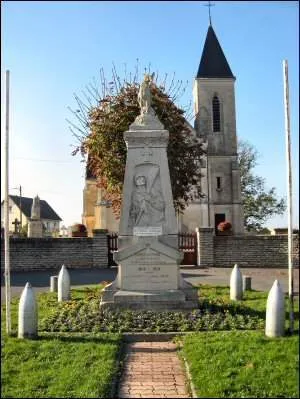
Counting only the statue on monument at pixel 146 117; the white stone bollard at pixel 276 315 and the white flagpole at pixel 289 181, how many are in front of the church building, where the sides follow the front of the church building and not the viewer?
3

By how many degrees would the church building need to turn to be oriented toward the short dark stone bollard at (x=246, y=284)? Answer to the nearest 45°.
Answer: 0° — it already faces it

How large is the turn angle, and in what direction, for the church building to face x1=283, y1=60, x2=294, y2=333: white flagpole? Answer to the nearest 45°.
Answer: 0° — it already faces it

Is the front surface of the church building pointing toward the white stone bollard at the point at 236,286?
yes

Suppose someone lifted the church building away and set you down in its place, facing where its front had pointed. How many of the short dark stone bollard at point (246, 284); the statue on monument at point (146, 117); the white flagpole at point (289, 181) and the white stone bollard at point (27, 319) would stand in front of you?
4

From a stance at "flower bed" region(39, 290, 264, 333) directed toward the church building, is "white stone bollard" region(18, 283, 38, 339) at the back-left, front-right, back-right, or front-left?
back-left

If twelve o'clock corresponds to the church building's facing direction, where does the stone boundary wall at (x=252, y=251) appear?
The stone boundary wall is roughly at 12 o'clock from the church building.
